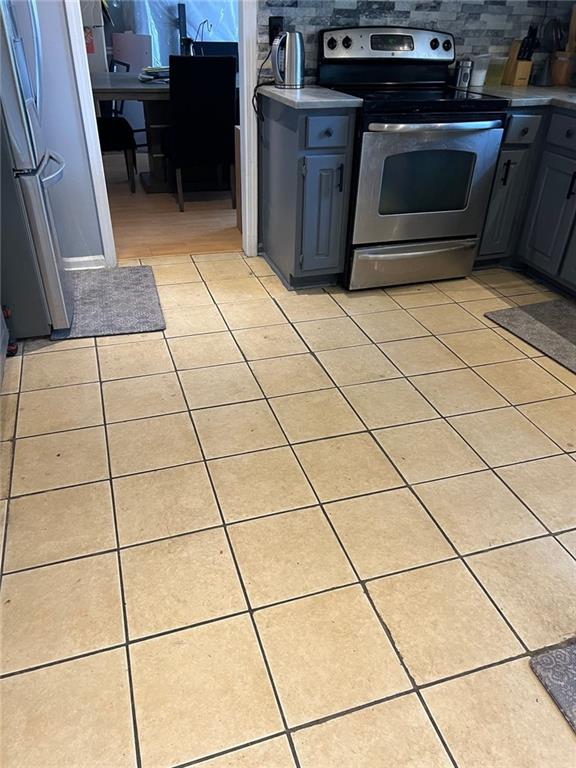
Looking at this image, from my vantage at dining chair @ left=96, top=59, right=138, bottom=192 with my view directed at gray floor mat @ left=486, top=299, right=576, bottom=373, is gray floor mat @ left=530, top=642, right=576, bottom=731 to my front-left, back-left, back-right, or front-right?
front-right

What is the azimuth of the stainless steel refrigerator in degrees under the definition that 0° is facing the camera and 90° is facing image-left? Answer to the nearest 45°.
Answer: approximately 270°

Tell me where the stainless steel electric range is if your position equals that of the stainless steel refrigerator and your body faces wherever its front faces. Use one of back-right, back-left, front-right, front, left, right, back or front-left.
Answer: front

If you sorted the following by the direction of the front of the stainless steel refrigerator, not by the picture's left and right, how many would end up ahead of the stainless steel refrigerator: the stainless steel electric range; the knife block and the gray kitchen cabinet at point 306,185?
3

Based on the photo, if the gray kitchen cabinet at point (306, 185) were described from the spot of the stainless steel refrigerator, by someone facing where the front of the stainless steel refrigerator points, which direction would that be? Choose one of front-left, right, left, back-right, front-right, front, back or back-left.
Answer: front

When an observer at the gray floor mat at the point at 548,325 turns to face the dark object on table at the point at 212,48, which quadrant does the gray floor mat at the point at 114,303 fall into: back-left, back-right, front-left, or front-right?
front-left

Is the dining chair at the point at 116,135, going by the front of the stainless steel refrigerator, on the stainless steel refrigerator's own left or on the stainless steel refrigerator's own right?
on the stainless steel refrigerator's own left

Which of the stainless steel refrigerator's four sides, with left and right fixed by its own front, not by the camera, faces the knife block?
front

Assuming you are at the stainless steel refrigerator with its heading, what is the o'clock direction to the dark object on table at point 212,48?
The dark object on table is roughly at 10 o'clock from the stainless steel refrigerator.

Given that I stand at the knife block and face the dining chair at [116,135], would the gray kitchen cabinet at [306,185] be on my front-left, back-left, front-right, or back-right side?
front-left

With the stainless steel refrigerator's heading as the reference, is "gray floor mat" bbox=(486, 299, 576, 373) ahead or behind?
ahead

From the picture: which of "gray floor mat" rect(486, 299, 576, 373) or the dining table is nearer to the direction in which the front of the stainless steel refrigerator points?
the gray floor mat

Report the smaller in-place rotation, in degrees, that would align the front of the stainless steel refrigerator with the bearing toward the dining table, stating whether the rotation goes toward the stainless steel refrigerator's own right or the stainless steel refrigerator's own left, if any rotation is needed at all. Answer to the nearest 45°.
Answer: approximately 90° to the stainless steel refrigerator's own left

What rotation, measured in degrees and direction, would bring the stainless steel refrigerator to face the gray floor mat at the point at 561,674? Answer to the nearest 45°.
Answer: approximately 45° to its right

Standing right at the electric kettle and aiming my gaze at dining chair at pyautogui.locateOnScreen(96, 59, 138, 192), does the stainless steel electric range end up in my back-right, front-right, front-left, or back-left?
back-right
